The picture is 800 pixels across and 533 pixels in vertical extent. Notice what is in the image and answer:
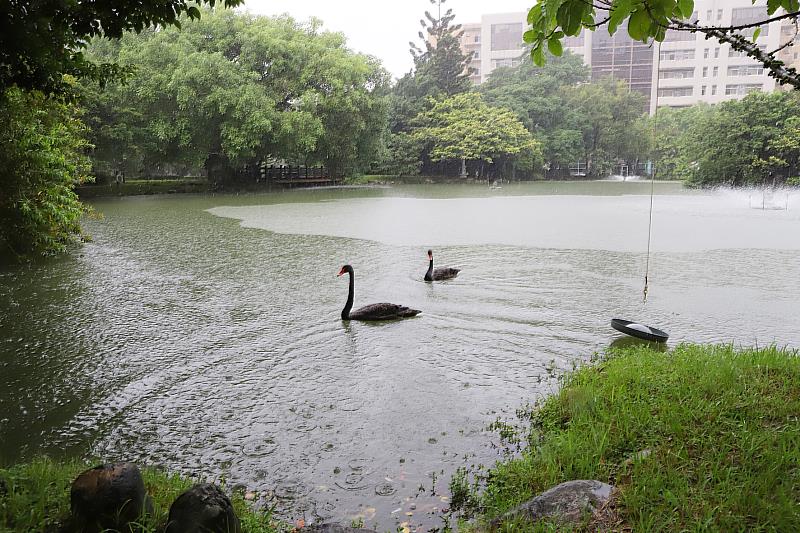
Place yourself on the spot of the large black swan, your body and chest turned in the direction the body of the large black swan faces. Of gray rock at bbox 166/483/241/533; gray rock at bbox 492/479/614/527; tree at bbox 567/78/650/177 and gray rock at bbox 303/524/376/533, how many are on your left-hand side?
3

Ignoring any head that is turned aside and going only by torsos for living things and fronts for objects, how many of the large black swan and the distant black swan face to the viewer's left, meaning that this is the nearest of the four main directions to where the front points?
2

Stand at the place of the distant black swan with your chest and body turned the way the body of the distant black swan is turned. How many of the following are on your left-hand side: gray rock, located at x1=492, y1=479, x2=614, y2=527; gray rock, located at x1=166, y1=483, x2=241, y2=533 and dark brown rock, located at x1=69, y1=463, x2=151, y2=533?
3

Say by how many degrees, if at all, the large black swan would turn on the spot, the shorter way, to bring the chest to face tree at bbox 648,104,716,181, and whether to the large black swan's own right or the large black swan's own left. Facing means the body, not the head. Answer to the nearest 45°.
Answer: approximately 135° to the large black swan's own right

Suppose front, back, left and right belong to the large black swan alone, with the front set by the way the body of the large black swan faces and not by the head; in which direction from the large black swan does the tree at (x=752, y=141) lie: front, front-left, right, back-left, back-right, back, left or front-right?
back-right

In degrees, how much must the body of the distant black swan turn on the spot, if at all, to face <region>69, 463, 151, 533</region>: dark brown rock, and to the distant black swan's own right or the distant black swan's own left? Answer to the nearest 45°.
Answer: approximately 90° to the distant black swan's own left

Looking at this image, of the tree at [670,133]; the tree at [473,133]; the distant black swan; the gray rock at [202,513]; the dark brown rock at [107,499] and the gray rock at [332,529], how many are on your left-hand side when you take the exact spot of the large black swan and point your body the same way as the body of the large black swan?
3

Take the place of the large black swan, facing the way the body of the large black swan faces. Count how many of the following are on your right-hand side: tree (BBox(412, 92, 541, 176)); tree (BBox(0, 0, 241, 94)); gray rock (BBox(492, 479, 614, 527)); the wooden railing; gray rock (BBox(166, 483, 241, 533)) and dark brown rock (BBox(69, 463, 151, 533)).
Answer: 2

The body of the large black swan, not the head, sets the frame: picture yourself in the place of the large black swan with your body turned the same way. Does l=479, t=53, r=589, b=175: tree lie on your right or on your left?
on your right

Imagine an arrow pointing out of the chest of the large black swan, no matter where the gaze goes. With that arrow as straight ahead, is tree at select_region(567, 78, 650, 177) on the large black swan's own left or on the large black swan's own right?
on the large black swan's own right

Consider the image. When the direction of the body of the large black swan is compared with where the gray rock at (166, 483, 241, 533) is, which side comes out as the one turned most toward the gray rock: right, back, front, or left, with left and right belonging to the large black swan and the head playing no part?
left

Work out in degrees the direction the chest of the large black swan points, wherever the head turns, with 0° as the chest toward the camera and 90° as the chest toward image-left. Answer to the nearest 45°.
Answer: approximately 90°

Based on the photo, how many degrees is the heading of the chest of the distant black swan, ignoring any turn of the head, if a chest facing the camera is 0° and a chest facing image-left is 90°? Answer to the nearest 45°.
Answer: approximately 90°

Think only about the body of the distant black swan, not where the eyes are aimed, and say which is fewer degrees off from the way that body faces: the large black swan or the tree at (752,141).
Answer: the large black swan

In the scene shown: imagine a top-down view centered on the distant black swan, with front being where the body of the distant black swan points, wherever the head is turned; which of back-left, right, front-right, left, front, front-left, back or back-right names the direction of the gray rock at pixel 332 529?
left

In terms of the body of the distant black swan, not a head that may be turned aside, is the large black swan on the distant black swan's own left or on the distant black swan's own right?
on the distant black swan's own left

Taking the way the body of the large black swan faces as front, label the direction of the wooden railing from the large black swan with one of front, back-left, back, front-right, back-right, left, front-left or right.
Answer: right
